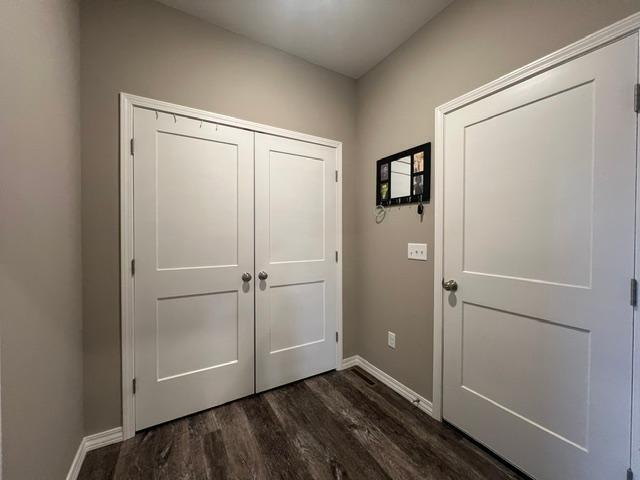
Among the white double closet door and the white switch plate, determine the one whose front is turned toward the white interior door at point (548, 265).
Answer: the white double closet door

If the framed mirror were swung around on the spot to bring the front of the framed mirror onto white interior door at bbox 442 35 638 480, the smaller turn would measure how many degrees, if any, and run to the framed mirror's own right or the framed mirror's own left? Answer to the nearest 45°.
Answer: approximately 90° to the framed mirror's own left

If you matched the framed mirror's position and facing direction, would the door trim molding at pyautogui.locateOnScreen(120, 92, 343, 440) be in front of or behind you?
in front

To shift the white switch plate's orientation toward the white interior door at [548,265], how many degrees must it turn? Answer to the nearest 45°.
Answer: approximately 90° to its left

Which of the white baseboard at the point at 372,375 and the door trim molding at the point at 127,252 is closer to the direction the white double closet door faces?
the white baseboard

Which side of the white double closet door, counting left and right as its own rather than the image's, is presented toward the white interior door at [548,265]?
front

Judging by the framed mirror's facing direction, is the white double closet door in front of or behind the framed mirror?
in front

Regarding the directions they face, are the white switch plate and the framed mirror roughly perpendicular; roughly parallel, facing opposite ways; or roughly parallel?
roughly parallel

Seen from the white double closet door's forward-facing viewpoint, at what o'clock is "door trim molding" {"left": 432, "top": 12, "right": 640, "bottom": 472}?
The door trim molding is roughly at 12 o'clock from the white double closet door.

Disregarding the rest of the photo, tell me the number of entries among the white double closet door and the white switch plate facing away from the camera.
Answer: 0

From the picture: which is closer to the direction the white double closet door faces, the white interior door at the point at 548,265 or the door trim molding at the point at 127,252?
the white interior door

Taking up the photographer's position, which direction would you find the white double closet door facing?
facing the viewer and to the right of the viewer

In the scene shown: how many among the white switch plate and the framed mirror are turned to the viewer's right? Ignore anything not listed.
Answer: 0

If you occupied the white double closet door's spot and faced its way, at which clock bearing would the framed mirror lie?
The framed mirror is roughly at 11 o'clock from the white double closet door.

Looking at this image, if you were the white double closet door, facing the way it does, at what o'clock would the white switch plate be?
The white switch plate is roughly at 11 o'clock from the white double closet door.
